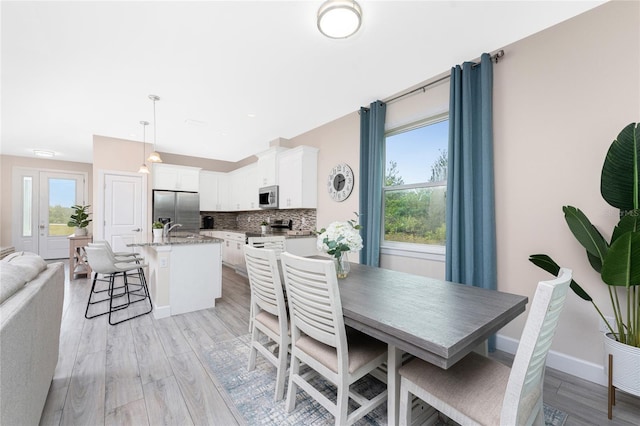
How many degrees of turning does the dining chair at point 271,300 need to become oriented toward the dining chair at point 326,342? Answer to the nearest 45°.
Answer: approximately 90° to its right

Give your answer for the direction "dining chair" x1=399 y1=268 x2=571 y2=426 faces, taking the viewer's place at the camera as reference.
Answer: facing away from the viewer and to the left of the viewer

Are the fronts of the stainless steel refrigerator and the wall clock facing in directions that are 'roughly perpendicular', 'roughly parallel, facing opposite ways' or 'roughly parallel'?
roughly perpendicular

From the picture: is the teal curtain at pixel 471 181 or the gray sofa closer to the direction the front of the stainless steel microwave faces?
the gray sofa

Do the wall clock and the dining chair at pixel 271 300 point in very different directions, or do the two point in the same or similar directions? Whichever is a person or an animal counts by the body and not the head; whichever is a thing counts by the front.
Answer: very different directions

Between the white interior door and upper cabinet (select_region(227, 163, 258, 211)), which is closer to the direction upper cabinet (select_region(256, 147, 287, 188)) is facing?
the white interior door

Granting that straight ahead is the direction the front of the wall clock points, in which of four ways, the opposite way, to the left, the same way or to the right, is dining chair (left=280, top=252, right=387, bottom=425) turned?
the opposite way

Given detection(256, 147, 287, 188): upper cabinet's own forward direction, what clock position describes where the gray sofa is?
The gray sofa is roughly at 11 o'clock from the upper cabinet.

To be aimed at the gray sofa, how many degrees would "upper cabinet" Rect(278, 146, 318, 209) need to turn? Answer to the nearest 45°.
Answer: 0° — it already faces it
